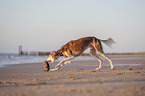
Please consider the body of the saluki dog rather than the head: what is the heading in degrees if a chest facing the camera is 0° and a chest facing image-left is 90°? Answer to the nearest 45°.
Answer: approximately 90°
